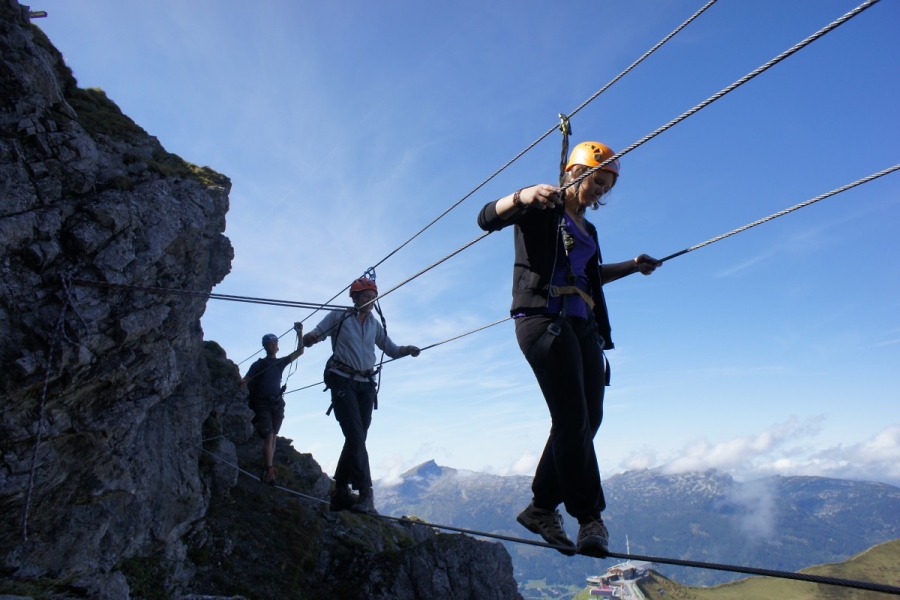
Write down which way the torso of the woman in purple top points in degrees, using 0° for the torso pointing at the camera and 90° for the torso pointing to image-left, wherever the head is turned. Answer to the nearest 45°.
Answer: approximately 315°

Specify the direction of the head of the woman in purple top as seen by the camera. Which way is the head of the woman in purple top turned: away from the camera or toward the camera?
toward the camera
